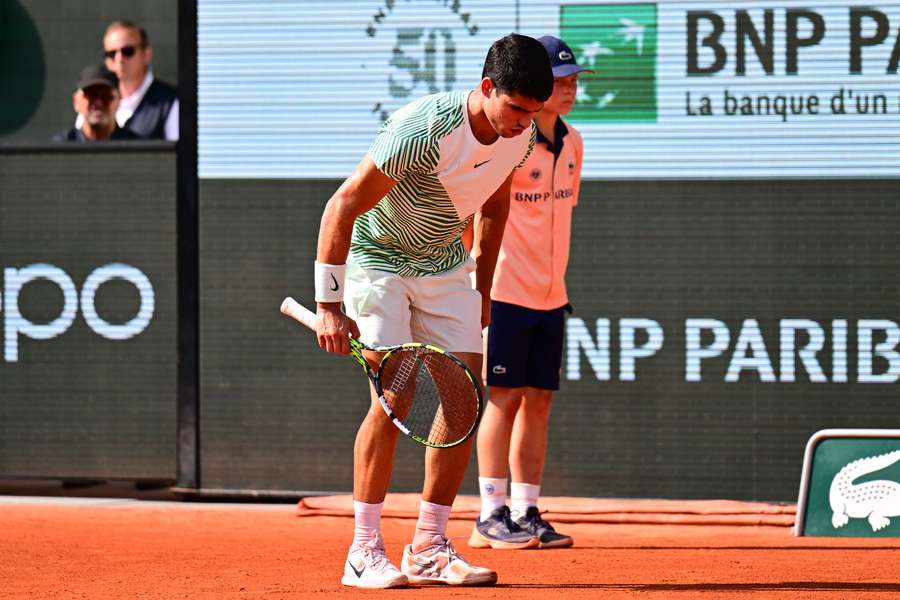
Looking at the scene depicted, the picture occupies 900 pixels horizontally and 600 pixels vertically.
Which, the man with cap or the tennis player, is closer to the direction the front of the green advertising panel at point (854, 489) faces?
the tennis player

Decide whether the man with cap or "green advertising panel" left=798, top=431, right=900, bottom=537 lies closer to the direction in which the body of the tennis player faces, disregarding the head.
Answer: the green advertising panel

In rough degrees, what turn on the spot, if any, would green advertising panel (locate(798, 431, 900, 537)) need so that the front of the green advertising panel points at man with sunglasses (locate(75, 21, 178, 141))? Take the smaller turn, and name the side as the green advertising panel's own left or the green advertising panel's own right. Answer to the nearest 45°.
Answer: approximately 90° to the green advertising panel's own right

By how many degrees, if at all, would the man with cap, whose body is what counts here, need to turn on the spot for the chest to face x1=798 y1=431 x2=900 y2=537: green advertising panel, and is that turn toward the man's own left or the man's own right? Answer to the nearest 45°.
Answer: approximately 45° to the man's own left

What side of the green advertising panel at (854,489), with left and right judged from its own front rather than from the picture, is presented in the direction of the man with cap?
right

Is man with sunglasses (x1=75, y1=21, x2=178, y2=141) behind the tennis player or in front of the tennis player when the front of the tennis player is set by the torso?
behind

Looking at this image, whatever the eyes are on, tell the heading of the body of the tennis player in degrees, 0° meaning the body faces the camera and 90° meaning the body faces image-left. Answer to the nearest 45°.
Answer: approximately 315°

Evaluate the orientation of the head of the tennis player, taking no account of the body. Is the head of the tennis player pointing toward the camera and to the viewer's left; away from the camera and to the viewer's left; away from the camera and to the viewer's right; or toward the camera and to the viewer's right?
toward the camera and to the viewer's right

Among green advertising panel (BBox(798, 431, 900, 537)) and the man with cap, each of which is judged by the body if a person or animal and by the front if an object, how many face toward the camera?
2

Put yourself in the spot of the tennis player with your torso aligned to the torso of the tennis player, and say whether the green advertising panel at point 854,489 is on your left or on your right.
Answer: on your left

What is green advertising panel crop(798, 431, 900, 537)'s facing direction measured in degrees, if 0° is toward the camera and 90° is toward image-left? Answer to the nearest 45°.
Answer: approximately 0°
